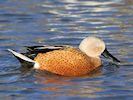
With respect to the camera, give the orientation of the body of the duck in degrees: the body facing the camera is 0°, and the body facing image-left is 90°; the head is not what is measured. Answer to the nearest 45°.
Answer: approximately 270°
